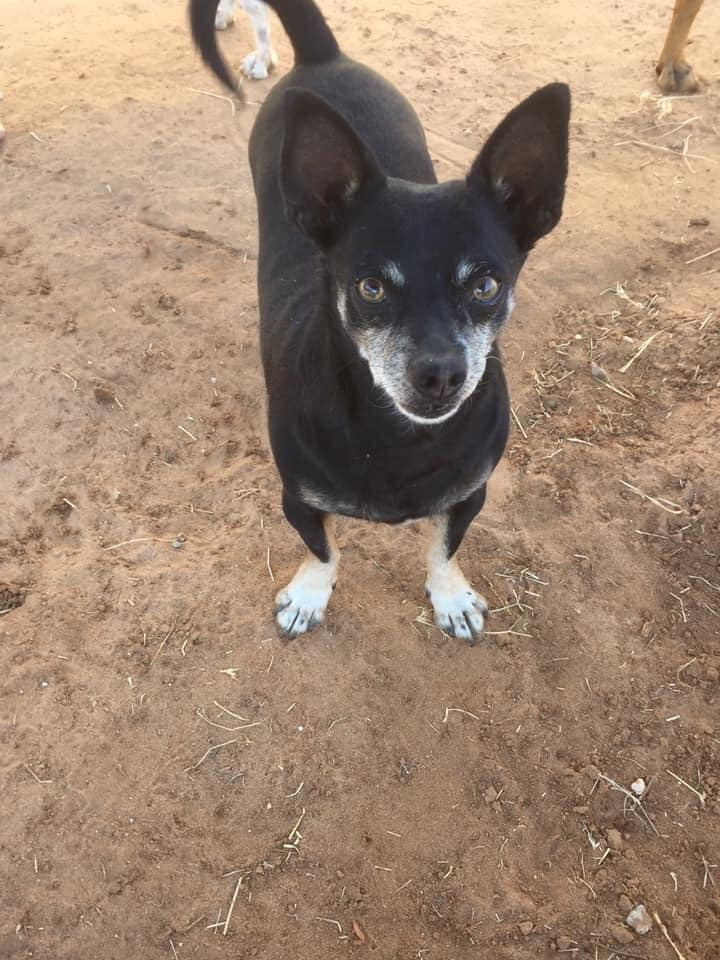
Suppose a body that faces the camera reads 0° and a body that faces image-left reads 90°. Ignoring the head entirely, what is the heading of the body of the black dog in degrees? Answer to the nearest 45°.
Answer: approximately 0°

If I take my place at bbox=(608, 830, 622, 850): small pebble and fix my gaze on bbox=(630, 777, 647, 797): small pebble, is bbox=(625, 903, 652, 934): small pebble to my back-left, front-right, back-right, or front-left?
back-right
